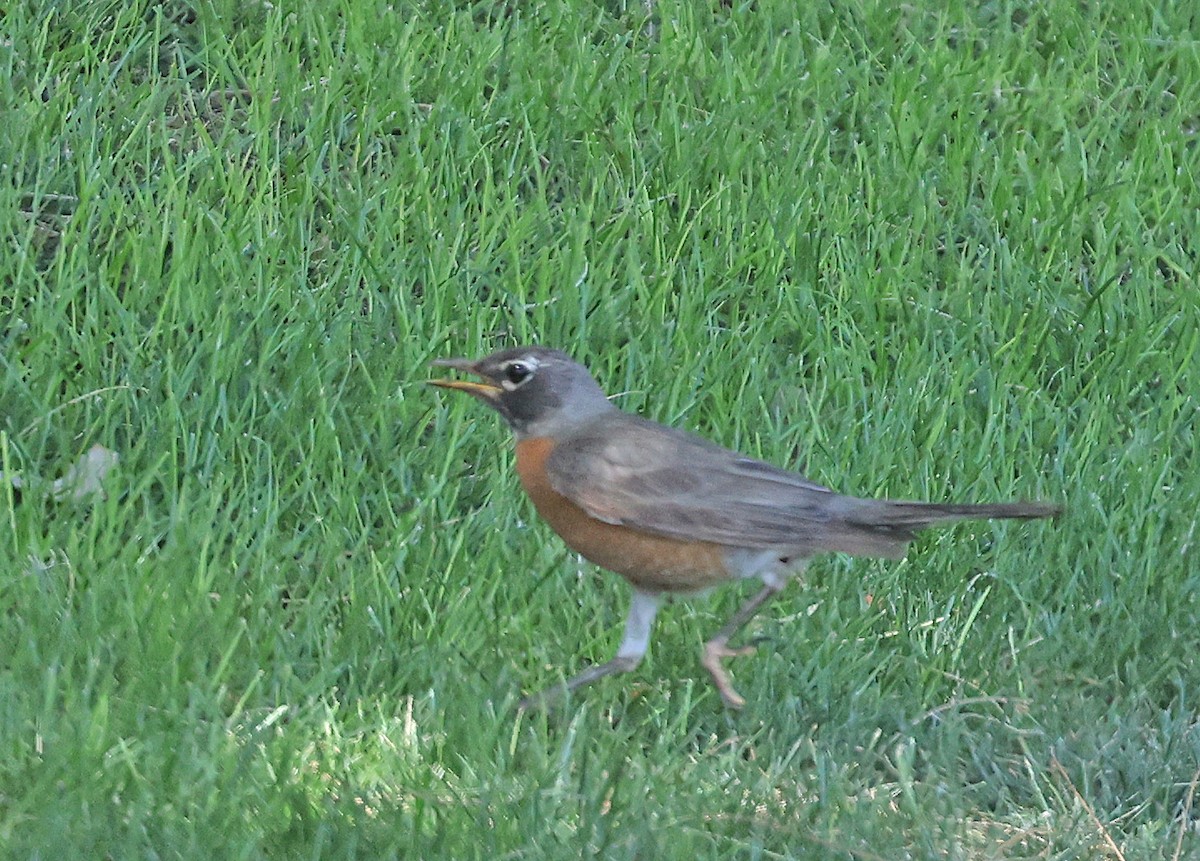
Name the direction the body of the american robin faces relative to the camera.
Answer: to the viewer's left
